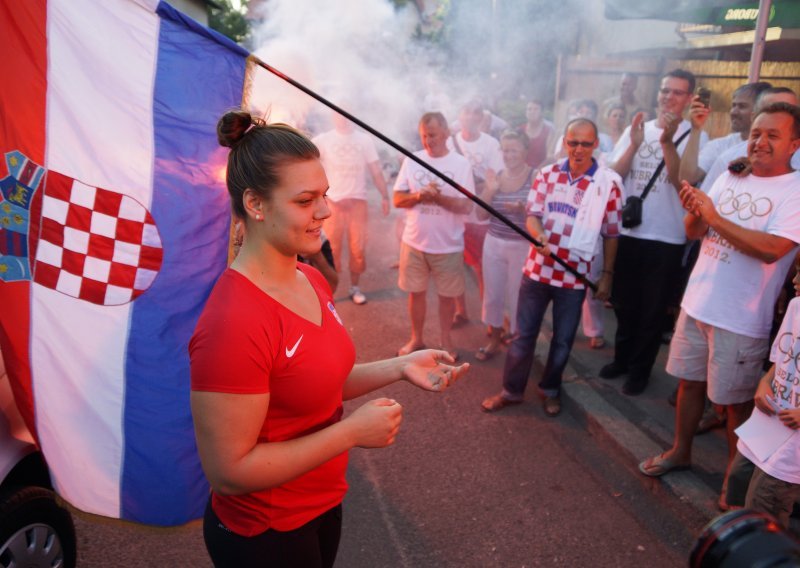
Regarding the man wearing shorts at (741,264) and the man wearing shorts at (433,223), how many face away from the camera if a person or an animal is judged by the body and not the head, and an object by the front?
0

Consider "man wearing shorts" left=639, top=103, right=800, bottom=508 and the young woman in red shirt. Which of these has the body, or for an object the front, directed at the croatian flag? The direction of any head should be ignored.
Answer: the man wearing shorts

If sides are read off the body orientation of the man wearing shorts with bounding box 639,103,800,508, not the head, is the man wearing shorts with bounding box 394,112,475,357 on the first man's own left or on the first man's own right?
on the first man's own right

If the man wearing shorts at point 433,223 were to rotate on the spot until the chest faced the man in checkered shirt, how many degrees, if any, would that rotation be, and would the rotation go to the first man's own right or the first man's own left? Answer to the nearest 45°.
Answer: approximately 45° to the first man's own left

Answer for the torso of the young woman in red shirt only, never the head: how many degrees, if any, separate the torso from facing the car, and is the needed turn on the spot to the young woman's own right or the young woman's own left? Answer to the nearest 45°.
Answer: approximately 180°

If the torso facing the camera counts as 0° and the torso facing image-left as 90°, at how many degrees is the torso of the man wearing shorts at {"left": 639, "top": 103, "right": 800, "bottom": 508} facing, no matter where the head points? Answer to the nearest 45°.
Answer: approximately 45°

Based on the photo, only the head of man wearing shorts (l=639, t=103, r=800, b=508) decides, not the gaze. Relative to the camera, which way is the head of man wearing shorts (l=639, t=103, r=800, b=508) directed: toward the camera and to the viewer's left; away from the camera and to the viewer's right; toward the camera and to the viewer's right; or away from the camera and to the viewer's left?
toward the camera and to the viewer's left

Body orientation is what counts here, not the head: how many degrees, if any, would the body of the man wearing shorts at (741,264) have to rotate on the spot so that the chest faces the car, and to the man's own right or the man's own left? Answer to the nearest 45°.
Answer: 0° — they already face it

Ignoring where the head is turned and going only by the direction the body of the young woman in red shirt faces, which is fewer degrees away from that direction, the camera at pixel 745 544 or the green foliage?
the camera

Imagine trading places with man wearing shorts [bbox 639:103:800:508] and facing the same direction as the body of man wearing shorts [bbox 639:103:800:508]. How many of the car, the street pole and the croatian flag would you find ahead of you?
2

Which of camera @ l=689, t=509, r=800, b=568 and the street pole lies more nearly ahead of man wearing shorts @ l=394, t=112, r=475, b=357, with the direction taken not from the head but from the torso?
the camera

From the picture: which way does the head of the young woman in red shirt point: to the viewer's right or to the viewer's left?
to the viewer's right

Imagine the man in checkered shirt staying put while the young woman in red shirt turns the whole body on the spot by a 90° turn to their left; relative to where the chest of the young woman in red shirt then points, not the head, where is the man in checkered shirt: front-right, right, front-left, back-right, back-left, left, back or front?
front

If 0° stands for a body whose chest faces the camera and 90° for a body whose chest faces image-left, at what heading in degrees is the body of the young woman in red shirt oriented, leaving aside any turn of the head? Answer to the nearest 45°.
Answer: approximately 315°

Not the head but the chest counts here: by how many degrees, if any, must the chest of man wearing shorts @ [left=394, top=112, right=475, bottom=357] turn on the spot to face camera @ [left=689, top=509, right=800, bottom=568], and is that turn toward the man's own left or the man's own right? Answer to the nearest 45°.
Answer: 0° — they already face it
